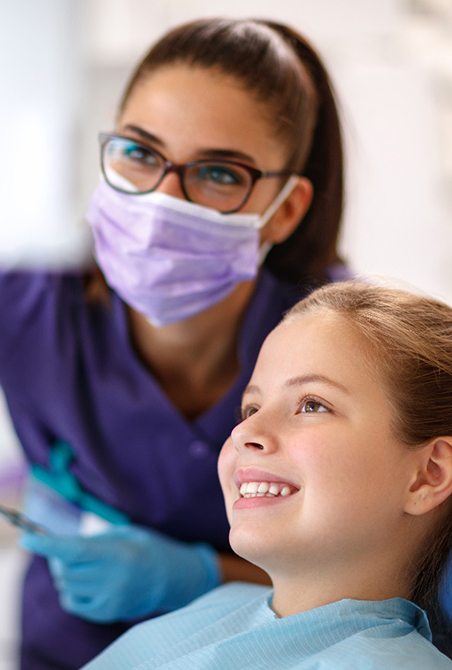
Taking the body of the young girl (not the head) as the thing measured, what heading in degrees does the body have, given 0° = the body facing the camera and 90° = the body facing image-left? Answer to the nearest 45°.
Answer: approximately 45°
